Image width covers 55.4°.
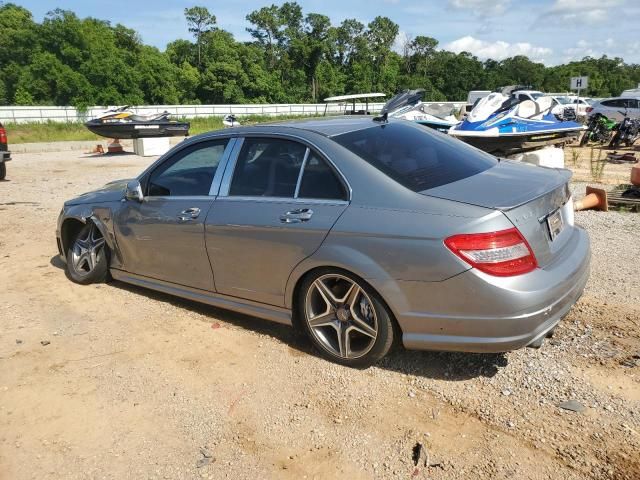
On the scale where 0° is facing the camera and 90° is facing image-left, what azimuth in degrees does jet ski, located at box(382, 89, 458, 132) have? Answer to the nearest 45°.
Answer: approximately 90°

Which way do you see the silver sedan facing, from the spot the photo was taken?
facing away from the viewer and to the left of the viewer

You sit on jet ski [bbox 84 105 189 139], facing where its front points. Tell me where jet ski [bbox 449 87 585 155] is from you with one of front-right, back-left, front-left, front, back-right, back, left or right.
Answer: back-left

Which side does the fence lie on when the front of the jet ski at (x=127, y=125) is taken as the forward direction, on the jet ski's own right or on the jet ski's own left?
on the jet ski's own right

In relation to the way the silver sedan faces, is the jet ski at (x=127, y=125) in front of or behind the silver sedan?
in front

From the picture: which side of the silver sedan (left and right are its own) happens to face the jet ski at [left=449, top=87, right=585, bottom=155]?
right

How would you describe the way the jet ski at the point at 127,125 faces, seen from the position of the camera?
facing to the left of the viewer

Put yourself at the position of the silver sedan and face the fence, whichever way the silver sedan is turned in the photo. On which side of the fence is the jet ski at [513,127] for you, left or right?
right

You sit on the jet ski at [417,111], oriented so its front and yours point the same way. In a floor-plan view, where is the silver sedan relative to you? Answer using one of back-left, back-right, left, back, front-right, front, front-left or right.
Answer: left

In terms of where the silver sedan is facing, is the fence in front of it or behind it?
in front

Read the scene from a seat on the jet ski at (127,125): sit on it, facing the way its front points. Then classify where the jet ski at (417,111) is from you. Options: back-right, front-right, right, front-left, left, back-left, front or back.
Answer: back-left

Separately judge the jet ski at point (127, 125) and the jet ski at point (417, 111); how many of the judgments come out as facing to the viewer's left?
2

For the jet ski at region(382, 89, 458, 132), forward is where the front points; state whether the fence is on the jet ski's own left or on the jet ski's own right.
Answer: on the jet ski's own right

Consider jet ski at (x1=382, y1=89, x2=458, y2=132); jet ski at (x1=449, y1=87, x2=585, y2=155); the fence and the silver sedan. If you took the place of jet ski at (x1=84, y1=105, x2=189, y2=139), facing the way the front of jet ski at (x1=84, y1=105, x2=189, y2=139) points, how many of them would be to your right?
1
